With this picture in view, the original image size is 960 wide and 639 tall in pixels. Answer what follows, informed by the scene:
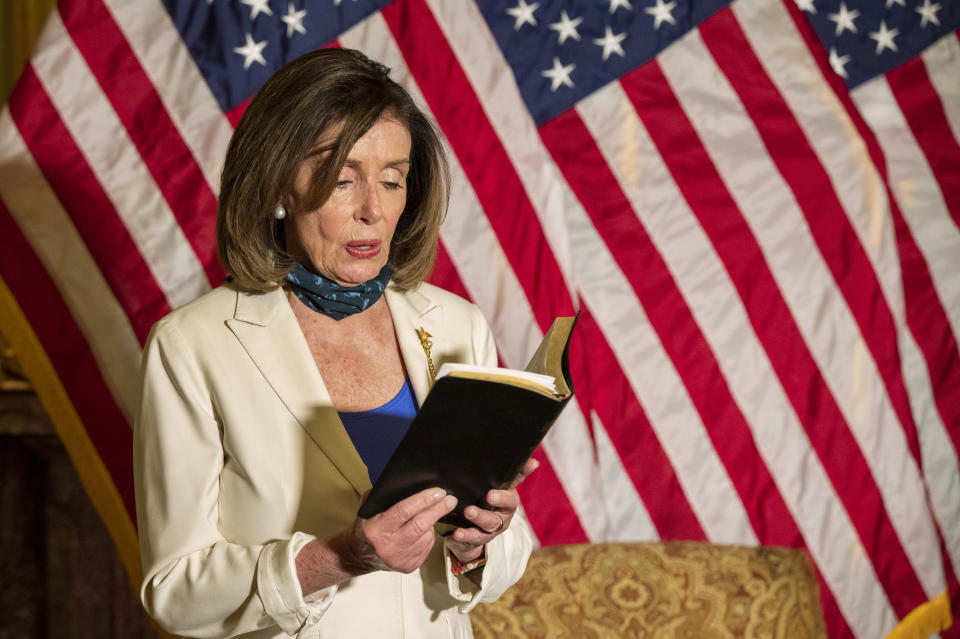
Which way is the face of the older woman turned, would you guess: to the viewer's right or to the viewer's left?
to the viewer's right

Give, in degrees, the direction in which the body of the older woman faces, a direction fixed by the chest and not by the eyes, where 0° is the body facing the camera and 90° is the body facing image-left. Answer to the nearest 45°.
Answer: approximately 315°

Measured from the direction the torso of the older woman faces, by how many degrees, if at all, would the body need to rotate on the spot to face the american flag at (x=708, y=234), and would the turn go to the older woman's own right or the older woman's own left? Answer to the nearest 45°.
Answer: approximately 90° to the older woman's own left
